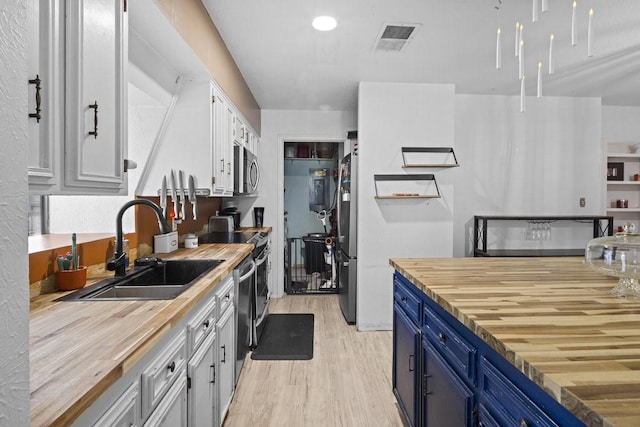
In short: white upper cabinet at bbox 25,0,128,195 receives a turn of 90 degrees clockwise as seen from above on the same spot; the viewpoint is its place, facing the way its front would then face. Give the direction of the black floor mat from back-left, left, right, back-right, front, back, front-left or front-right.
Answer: back

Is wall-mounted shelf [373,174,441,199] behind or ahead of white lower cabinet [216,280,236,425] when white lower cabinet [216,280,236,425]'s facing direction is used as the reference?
ahead

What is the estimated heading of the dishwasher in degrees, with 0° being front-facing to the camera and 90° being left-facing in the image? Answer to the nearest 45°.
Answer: approximately 270°

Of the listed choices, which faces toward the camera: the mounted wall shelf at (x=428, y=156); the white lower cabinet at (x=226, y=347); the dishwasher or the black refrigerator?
the mounted wall shelf

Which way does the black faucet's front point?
to the viewer's right

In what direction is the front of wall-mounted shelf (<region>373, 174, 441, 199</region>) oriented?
toward the camera

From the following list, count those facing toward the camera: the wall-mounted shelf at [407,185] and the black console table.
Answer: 2

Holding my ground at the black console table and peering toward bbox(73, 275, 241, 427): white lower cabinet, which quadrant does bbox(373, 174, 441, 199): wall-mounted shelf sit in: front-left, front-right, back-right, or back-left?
front-right

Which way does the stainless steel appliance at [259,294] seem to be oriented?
to the viewer's right

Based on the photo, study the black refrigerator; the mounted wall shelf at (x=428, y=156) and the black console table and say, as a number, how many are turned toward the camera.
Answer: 2

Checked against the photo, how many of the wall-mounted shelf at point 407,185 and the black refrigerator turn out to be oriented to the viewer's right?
0

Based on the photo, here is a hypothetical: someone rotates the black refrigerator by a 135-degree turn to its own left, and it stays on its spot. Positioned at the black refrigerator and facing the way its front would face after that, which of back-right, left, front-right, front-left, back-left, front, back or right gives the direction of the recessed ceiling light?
front-right

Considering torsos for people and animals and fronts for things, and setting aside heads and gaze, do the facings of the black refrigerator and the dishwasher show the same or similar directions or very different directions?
very different directions

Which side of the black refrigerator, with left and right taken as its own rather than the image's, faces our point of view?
left

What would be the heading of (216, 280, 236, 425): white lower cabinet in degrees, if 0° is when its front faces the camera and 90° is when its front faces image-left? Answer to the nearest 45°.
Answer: approximately 270°

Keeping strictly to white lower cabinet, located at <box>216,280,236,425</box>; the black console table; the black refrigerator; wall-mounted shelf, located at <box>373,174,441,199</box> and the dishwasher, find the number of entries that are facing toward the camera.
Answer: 2

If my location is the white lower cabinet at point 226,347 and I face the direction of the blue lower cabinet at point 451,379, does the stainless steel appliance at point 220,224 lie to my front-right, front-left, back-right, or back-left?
back-left

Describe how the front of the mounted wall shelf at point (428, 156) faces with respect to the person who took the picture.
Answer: facing the viewer

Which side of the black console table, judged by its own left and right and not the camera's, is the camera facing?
front

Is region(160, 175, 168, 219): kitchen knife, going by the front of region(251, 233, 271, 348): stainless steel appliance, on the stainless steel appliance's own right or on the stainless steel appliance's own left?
on the stainless steel appliance's own right
